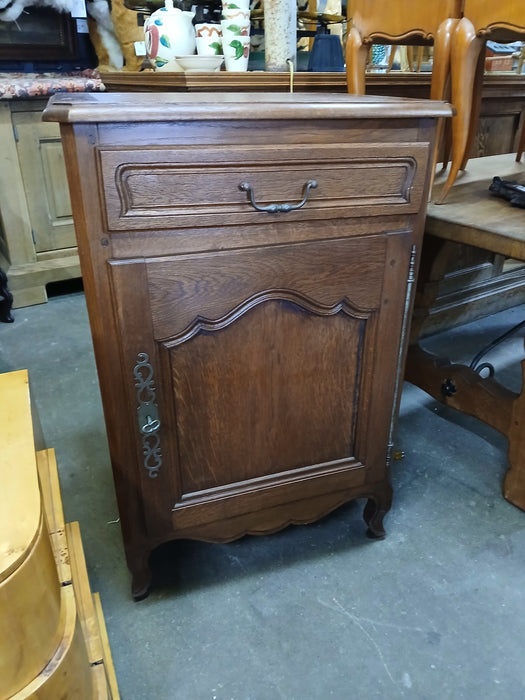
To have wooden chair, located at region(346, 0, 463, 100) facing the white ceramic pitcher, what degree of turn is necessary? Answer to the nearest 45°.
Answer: approximately 90° to its right

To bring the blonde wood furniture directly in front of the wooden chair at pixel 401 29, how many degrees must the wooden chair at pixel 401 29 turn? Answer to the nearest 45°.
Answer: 0° — it already faces it

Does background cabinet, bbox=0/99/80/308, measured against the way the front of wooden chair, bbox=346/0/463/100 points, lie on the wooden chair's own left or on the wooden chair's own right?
on the wooden chair's own right

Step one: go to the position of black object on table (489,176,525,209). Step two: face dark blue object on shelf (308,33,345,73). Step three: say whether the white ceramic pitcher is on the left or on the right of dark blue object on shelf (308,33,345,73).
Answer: left
